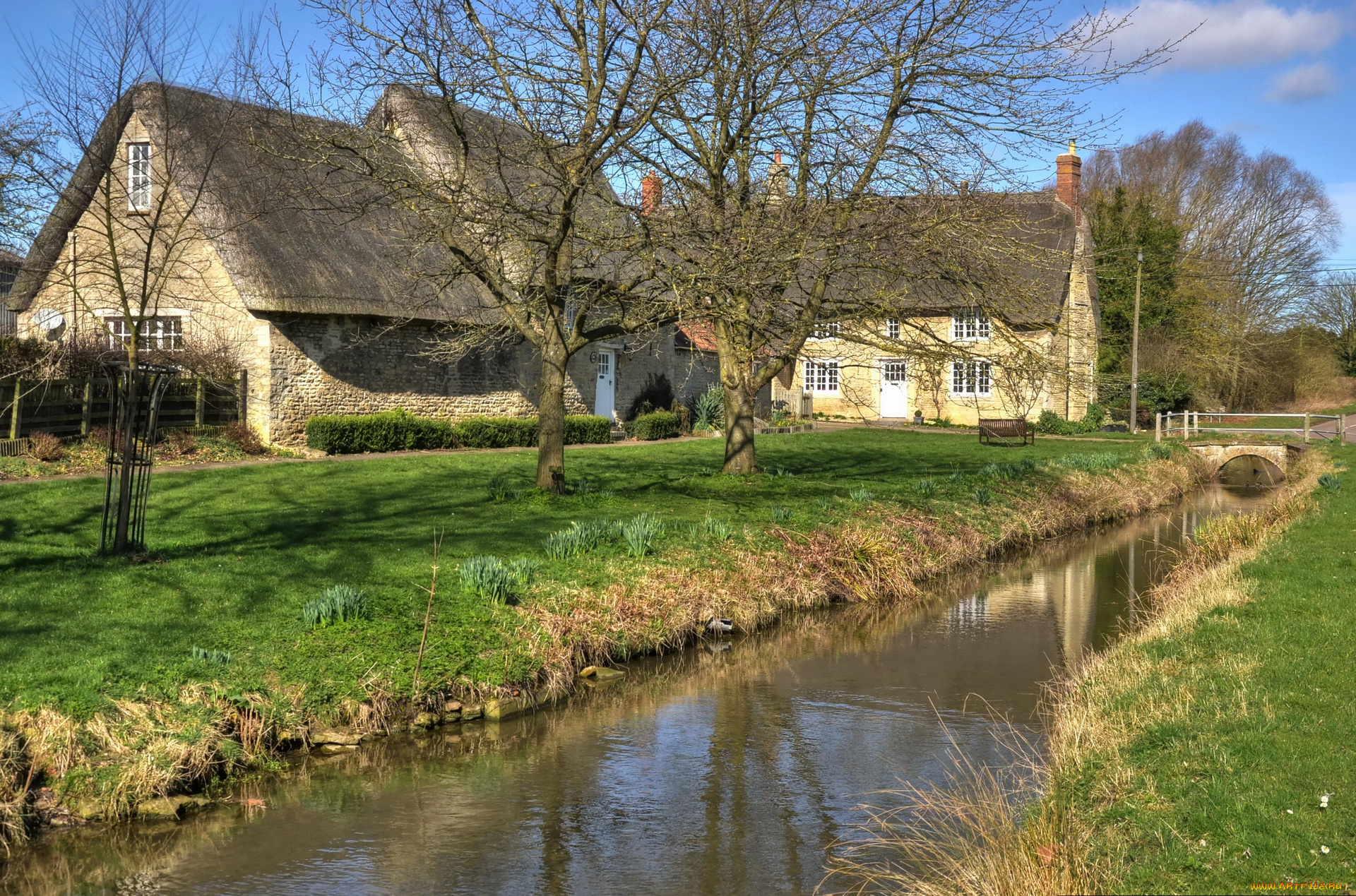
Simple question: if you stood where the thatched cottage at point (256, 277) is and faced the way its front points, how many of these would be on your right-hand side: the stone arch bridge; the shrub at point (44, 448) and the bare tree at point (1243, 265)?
1

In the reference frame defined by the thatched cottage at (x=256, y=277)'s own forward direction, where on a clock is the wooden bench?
The wooden bench is roughly at 10 o'clock from the thatched cottage.

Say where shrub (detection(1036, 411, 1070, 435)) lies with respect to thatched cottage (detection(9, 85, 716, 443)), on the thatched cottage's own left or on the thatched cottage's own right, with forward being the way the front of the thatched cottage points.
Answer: on the thatched cottage's own left

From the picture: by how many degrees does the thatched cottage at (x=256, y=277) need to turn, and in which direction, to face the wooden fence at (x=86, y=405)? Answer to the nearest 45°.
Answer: approximately 90° to its right

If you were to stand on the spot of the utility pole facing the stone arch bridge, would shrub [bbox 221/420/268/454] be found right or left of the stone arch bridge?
right

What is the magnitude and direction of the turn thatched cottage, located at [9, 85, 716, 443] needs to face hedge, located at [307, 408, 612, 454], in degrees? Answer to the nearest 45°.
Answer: approximately 45° to its left

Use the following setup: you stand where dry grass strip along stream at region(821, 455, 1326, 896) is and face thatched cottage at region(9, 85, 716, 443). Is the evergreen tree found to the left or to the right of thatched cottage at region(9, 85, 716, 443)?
right

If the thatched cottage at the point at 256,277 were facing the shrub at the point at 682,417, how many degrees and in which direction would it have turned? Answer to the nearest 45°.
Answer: approximately 90° to its left

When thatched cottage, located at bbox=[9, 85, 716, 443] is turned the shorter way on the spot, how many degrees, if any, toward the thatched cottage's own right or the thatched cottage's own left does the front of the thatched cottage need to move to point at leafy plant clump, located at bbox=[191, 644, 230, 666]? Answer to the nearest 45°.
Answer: approximately 45° to the thatched cottage's own right

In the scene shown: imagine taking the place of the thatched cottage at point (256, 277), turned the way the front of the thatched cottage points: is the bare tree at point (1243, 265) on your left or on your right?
on your left

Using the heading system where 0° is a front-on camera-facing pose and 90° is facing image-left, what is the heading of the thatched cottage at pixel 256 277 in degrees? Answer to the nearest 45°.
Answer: approximately 315°
